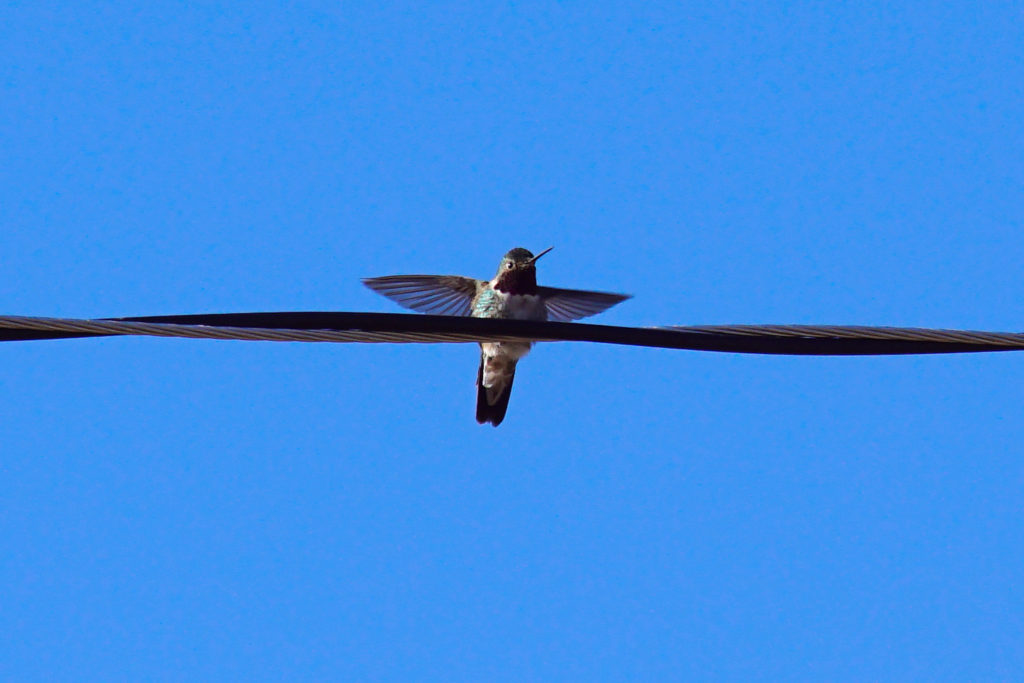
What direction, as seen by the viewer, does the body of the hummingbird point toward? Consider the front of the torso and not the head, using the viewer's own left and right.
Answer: facing the viewer and to the right of the viewer
